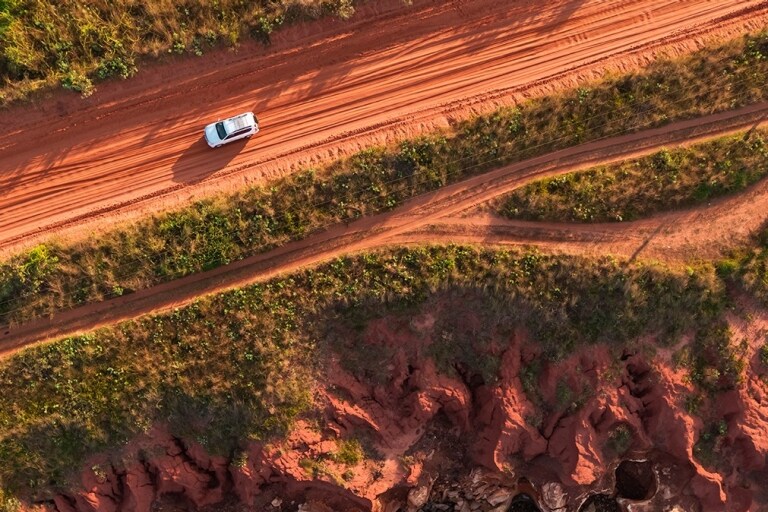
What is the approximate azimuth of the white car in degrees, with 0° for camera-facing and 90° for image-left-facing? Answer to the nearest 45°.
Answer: approximately 90°
